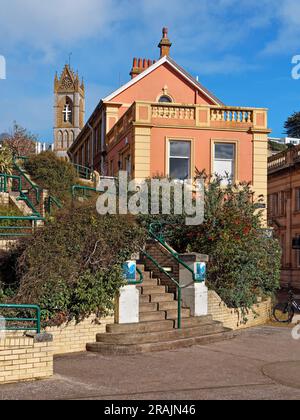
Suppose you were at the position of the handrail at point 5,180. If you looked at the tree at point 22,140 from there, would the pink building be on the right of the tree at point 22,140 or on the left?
right

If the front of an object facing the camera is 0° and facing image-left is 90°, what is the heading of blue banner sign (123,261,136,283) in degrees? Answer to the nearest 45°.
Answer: approximately 0°

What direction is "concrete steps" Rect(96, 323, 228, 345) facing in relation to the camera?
toward the camera

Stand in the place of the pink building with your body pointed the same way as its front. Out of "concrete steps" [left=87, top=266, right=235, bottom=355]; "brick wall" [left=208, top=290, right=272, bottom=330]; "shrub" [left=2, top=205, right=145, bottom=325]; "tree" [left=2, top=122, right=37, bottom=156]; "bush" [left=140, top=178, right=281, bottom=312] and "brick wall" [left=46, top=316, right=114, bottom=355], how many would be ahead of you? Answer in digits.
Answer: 5

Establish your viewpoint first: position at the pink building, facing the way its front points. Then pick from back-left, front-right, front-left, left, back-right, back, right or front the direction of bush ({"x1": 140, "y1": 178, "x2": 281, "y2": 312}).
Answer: front

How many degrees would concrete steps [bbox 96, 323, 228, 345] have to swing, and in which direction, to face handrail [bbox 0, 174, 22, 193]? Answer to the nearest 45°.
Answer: approximately 135° to its right

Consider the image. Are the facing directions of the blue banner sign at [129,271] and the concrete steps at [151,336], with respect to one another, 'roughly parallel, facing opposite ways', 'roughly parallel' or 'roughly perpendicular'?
roughly parallel
